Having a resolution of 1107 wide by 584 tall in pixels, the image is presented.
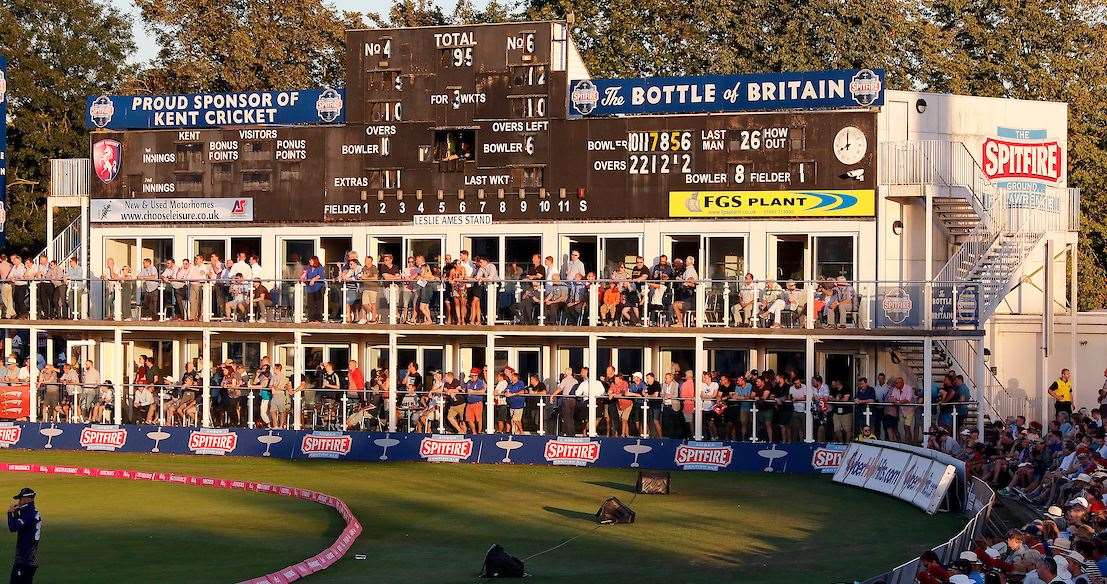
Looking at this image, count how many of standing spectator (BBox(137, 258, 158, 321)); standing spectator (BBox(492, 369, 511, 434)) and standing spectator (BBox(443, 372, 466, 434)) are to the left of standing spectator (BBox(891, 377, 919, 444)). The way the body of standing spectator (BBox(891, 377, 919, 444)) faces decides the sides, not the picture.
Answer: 0

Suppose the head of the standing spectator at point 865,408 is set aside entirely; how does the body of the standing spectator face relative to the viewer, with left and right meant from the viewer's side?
facing the viewer and to the left of the viewer

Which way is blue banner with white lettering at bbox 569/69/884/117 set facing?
toward the camera

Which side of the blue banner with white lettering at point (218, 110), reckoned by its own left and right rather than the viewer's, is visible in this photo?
front

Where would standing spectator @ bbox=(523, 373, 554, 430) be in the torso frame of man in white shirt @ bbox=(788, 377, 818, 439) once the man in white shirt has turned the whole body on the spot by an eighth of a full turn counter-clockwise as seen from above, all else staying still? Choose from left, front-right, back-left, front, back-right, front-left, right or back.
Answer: back-right

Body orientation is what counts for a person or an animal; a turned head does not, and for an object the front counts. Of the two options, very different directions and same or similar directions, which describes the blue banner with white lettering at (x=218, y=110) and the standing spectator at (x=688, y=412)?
same or similar directions

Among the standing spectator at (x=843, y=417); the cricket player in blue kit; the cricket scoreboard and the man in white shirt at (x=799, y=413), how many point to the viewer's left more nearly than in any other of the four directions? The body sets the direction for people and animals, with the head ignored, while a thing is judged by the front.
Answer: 1

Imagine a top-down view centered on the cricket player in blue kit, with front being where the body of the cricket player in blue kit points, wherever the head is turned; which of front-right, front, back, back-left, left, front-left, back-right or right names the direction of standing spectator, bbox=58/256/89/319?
right

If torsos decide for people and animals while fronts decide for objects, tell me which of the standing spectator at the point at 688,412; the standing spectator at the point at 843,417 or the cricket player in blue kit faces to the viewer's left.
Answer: the cricket player in blue kit

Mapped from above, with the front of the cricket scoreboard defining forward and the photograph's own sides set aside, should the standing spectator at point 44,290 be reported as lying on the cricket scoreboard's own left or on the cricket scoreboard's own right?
on the cricket scoreboard's own right

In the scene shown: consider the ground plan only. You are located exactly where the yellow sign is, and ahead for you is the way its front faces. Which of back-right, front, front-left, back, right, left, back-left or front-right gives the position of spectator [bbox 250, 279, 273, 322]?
right

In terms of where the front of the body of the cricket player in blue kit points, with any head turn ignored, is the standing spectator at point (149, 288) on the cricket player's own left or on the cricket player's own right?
on the cricket player's own right

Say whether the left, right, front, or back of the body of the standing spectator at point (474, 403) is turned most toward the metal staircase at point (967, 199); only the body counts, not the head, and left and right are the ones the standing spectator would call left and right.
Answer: left

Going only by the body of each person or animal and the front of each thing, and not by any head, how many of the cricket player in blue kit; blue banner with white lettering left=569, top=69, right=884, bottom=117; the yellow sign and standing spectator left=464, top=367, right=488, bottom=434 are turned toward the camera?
3
